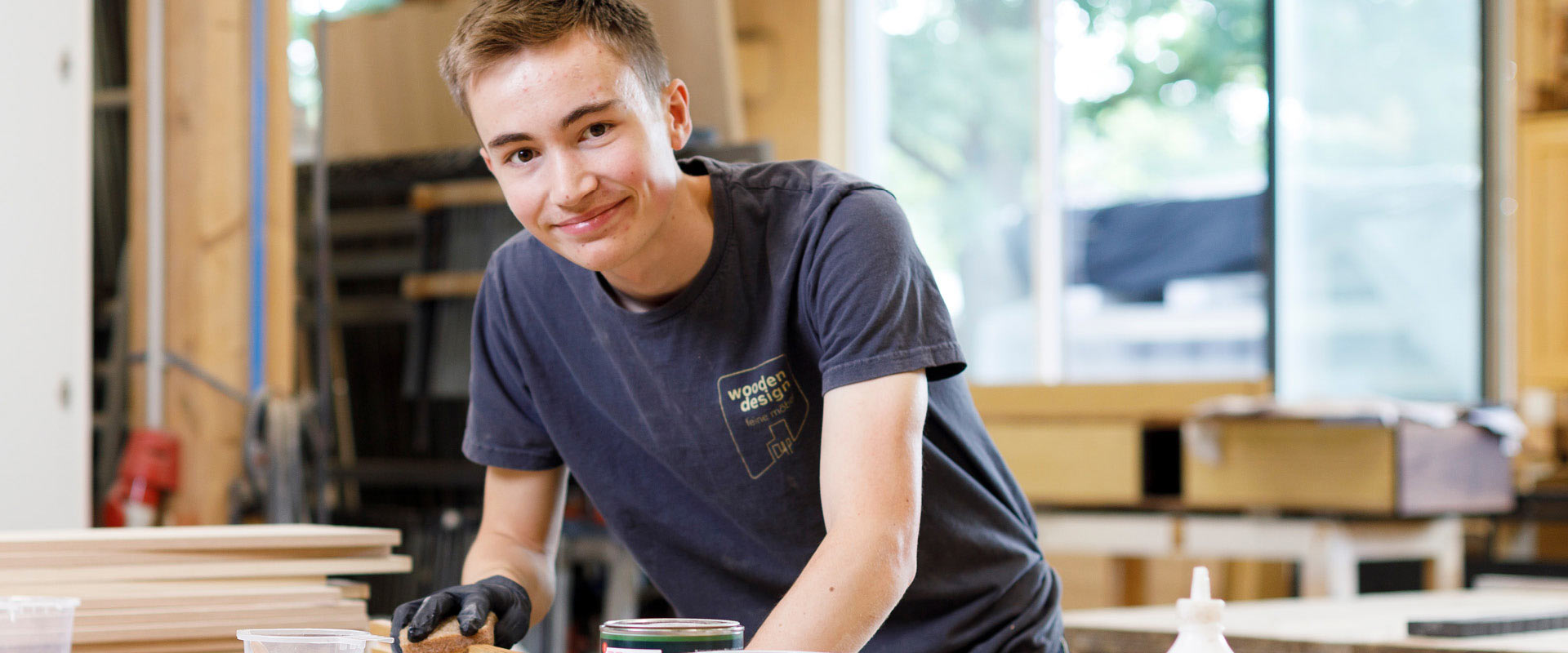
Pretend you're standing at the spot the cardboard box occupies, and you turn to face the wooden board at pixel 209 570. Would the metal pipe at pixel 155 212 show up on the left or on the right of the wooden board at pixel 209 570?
right

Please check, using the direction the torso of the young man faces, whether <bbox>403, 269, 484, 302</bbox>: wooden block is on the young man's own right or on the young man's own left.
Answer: on the young man's own right

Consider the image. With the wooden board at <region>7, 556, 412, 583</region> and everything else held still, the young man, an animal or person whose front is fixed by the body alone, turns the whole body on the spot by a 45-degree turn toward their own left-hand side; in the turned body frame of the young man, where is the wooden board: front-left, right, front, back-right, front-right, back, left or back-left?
right

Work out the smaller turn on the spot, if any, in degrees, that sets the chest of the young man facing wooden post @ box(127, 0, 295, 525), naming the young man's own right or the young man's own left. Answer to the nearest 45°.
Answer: approximately 90° to the young man's own right

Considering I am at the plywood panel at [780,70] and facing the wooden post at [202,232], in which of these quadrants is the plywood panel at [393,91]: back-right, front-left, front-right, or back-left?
front-right

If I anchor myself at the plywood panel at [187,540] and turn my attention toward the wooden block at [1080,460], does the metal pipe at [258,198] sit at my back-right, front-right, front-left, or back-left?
front-left

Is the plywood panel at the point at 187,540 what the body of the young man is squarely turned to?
no

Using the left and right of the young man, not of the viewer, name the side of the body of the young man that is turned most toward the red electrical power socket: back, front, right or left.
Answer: right

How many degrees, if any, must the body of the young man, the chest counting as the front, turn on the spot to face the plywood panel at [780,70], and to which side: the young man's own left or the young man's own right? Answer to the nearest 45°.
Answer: approximately 135° to the young man's own right

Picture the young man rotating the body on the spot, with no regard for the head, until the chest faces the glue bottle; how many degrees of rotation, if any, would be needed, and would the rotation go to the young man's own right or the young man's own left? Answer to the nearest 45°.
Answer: approximately 90° to the young man's own left

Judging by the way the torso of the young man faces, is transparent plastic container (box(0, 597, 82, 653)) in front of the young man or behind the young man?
in front

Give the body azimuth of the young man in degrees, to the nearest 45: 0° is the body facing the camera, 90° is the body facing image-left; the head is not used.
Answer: approximately 45°

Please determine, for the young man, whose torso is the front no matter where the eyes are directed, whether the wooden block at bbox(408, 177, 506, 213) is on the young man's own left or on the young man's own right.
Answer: on the young man's own right

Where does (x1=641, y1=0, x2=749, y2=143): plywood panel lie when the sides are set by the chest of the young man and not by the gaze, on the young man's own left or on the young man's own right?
on the young man's own right

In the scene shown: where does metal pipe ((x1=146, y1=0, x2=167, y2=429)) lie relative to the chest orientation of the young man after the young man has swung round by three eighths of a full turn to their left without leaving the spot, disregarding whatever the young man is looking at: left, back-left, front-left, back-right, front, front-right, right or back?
back-left
